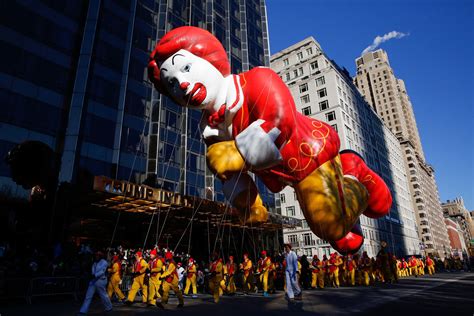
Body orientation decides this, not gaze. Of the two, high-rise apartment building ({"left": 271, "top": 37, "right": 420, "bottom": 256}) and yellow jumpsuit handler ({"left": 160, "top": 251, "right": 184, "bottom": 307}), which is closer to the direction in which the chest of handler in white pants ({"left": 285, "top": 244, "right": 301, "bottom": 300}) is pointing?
the yellow jumpsuit handler

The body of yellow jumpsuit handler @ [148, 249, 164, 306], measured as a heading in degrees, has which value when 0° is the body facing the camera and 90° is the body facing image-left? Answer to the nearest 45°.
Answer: approximately 45°

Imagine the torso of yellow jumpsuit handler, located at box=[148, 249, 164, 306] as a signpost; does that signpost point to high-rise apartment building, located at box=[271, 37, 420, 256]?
no

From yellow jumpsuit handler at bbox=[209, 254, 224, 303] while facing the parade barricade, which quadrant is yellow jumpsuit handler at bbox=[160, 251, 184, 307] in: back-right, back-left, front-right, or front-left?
front-left

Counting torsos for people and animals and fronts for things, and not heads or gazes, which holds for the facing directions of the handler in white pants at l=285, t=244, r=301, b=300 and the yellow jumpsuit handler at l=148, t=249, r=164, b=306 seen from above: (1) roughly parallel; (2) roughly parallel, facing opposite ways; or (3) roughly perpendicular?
roughly parallel

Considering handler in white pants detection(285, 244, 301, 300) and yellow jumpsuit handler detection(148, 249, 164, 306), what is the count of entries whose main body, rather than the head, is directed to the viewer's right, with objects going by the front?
0

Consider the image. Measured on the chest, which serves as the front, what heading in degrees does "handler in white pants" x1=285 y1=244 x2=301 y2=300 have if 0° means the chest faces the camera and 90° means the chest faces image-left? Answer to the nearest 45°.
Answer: approximately 45°

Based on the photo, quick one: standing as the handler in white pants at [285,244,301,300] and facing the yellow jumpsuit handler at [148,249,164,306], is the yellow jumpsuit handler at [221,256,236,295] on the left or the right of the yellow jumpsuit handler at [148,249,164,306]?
right

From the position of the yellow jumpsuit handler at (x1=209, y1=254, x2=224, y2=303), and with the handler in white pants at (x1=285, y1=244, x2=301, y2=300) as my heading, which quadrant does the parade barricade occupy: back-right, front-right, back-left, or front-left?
back-right

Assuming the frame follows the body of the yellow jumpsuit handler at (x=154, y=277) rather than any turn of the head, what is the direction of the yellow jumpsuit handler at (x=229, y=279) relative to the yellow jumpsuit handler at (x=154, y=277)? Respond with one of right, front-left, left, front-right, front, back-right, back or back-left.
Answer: back
